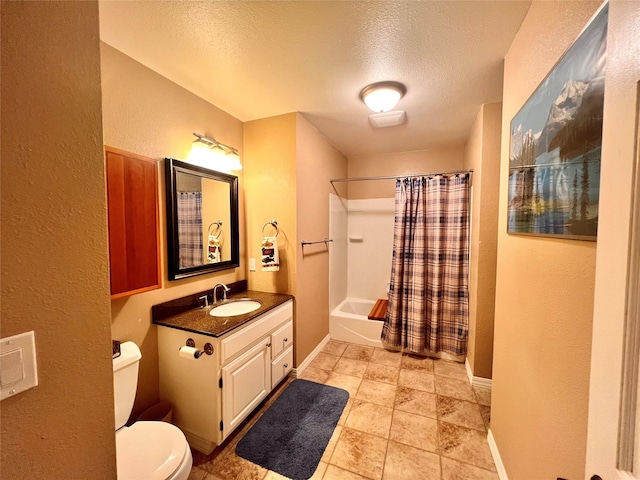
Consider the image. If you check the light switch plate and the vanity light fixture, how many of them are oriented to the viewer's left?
0

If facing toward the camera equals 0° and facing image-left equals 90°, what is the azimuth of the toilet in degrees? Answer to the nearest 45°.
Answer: approximately 315°

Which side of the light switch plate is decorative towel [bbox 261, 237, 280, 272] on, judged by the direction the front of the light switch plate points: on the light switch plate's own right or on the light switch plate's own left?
on the light switch plate's own left

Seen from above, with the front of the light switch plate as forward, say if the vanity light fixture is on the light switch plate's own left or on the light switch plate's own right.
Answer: on the light switch plate's own left

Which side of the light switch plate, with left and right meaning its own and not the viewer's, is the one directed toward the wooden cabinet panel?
left

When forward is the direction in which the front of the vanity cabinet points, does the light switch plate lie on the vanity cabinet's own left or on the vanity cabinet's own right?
on the vanity cabinet's own right
